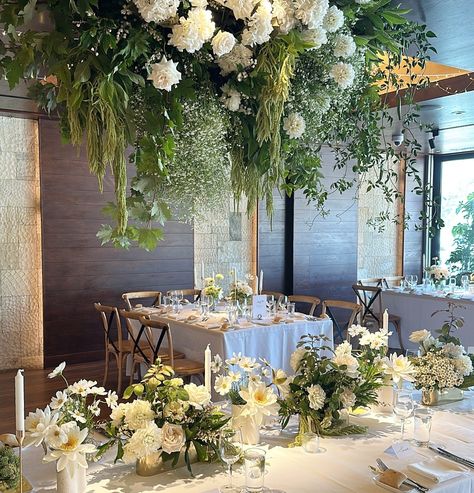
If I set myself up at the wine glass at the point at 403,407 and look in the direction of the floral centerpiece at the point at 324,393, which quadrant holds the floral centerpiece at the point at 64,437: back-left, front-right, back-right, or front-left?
front-left

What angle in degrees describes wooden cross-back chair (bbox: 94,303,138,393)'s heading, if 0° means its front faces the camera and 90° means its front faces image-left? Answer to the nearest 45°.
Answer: approximately 225°

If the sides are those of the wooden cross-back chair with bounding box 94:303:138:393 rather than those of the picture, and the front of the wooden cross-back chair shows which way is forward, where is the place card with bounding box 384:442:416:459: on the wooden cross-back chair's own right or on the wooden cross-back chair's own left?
on the wooden cross-back chair's own right

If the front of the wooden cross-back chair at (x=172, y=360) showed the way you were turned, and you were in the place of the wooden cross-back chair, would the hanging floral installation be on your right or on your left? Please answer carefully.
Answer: on your right

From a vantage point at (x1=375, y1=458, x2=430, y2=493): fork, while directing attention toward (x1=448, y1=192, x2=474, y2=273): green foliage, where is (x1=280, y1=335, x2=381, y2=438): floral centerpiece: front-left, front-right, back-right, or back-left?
front-left

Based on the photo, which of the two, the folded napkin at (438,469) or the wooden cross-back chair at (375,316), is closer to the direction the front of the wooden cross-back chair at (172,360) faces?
the wooden cross-back chair

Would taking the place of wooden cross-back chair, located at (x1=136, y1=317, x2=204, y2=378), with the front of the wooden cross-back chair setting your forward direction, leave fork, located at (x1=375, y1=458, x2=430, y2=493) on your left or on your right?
on your right

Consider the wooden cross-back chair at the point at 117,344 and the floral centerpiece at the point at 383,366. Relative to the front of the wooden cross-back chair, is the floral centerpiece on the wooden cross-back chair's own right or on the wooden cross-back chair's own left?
on the wooden cross-back chair's own right

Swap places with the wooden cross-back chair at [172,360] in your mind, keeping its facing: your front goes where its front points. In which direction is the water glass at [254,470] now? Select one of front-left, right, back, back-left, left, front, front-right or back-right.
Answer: back-right
